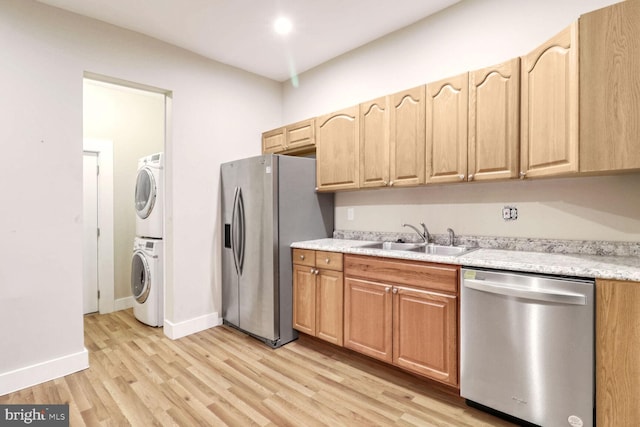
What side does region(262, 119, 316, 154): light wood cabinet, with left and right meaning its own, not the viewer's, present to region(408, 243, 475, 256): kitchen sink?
left

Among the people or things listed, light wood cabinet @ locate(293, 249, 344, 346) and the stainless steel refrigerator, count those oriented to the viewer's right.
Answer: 0

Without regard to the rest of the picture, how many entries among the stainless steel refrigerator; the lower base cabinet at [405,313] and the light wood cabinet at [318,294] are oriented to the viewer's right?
0

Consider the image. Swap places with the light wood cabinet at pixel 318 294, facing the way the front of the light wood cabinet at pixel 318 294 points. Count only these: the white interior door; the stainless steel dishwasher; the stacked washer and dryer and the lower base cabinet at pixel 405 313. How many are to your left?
2

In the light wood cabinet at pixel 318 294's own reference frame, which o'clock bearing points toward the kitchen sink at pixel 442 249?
The kitchen sink is roughly at 8 o'clock from the light wood cabinet.

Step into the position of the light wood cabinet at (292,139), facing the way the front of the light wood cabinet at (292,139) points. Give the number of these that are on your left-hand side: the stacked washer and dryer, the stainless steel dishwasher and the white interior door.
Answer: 1

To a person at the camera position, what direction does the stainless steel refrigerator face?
facing the viewer and to the left of the viewer

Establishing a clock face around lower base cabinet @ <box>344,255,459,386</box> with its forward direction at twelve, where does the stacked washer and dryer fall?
The stacked washer and dryer is roughly at 2 o'clock from the lower base cabinet.

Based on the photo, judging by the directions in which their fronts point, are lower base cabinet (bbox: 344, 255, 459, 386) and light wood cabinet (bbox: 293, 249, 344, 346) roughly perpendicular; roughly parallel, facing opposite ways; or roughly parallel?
roughly parallel
